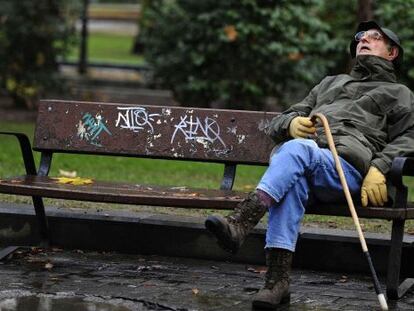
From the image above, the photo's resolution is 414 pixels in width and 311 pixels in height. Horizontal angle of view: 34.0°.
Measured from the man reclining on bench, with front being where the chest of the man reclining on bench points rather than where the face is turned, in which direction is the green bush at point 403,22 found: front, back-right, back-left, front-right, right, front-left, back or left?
back-right

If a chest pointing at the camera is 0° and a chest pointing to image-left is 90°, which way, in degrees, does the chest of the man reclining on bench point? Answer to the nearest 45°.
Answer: approximately 45°

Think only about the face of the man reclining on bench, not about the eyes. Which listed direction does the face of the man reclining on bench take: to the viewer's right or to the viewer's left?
to the viewer's left

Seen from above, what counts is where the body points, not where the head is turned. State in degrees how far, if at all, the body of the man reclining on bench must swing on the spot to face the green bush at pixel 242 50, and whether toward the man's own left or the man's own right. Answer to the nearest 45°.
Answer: approximately 135° to the man's own right
